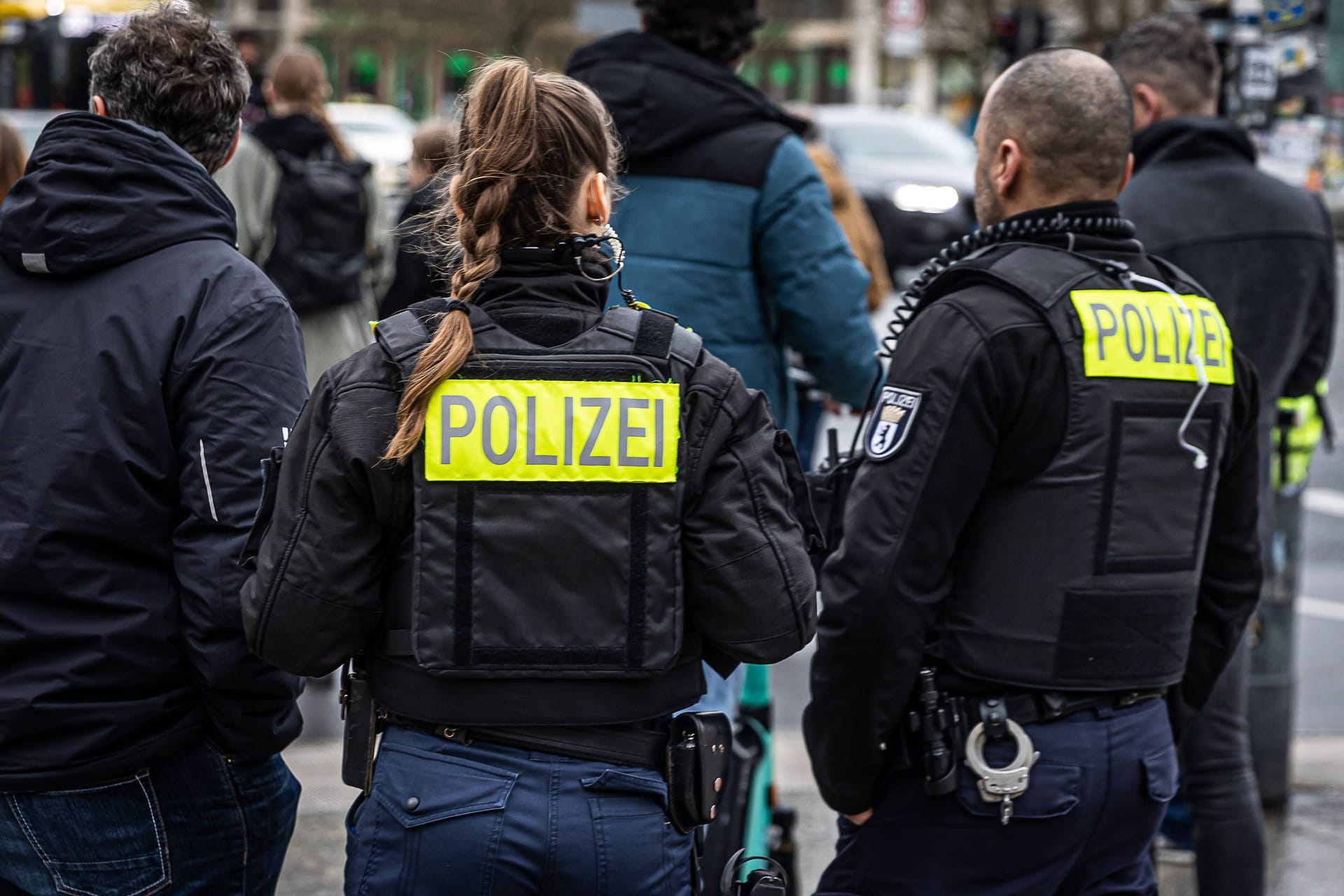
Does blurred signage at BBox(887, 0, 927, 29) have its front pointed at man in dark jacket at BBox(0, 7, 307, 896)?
yes

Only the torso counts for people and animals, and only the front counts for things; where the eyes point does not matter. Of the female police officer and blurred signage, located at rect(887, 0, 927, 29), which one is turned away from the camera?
the female police officer

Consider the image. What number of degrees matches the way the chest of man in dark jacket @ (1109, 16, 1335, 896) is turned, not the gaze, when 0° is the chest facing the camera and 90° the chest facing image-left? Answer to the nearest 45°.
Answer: approximately 135°

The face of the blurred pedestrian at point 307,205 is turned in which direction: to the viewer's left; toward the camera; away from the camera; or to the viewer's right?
away from the camera

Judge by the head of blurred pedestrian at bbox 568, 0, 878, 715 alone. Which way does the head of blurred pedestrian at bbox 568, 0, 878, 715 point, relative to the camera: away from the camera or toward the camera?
away from the camera

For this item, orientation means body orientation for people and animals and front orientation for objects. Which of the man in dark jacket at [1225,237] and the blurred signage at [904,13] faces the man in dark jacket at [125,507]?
the blurred signage

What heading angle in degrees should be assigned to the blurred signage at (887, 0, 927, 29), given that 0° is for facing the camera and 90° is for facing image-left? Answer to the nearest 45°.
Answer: approximately 0°

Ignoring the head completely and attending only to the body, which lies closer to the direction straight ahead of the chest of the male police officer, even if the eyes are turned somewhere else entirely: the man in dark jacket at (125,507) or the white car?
the white car

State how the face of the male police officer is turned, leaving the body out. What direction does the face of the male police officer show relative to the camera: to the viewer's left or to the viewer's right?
to the viewer's left

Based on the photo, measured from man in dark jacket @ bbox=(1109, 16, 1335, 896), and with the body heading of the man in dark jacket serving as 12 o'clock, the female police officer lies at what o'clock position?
The female police officer is roughly at 8 o'clock from the man in dark jacket.

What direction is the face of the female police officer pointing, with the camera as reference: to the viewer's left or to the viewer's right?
to the viewer's right

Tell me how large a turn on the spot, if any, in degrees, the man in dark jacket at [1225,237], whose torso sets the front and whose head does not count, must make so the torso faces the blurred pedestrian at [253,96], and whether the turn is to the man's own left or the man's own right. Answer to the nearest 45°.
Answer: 0° — they already face them
